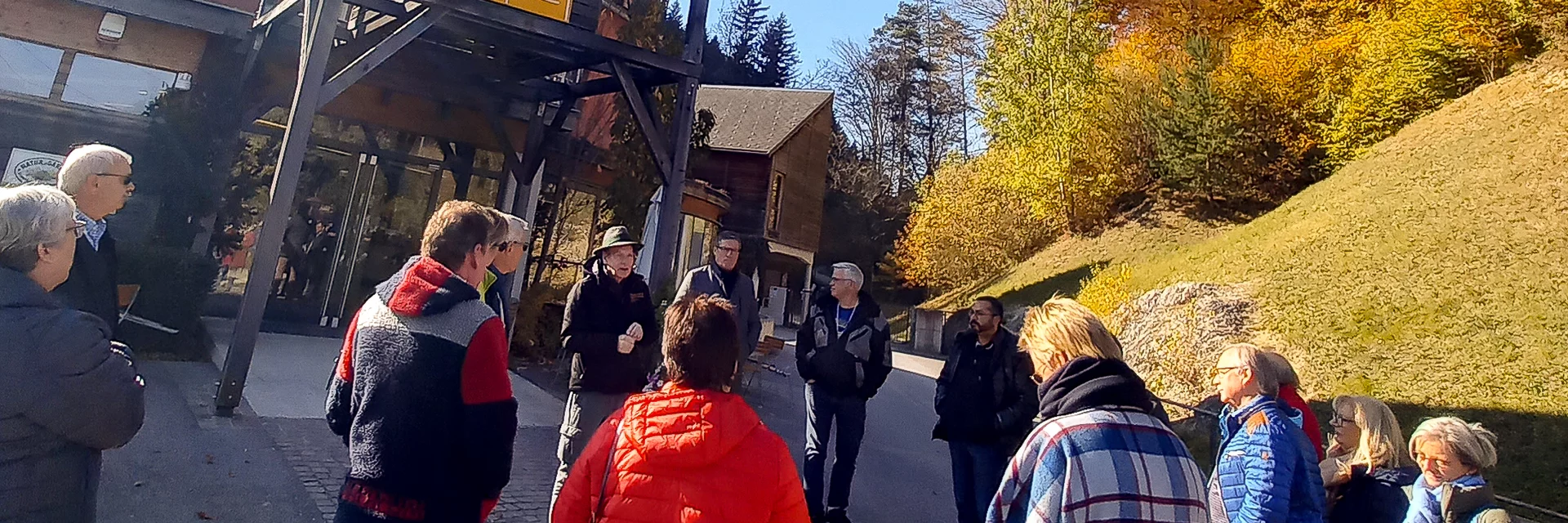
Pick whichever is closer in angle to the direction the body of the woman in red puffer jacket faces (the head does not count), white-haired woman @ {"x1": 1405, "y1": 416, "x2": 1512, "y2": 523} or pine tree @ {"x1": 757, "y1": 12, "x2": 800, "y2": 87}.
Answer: the pine tree

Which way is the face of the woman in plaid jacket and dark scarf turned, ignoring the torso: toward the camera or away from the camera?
away from the camera

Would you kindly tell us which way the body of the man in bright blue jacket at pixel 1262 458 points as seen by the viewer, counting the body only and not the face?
to the viewer's left

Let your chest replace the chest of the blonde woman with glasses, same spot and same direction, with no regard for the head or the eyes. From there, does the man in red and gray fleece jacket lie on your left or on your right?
on your left

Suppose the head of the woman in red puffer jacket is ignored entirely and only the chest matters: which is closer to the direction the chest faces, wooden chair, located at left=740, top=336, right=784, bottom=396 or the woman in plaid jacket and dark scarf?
the wooden chair

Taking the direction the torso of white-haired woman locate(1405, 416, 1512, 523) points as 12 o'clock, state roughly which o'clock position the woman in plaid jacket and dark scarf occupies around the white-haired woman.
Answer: The woman in plaid jacket and dark scarf is roughly at 11 o'clock from the white-haired woman.

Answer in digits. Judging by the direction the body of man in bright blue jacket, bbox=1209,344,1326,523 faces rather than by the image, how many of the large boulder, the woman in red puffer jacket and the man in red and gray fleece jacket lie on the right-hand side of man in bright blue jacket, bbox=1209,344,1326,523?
1

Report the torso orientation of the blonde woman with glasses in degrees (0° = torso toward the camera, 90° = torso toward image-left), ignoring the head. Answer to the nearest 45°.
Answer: approximately 90°

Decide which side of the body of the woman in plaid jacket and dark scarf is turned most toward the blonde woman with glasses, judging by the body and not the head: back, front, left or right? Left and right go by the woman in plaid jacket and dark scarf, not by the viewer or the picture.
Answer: right

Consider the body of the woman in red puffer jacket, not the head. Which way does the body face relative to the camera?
away from the camera

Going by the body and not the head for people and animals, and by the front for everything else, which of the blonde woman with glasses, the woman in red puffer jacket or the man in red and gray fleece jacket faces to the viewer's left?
the blonde woman with glasses

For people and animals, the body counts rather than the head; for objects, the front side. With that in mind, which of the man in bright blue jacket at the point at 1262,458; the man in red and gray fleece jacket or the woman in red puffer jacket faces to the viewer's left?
the man in bright blue jacket
